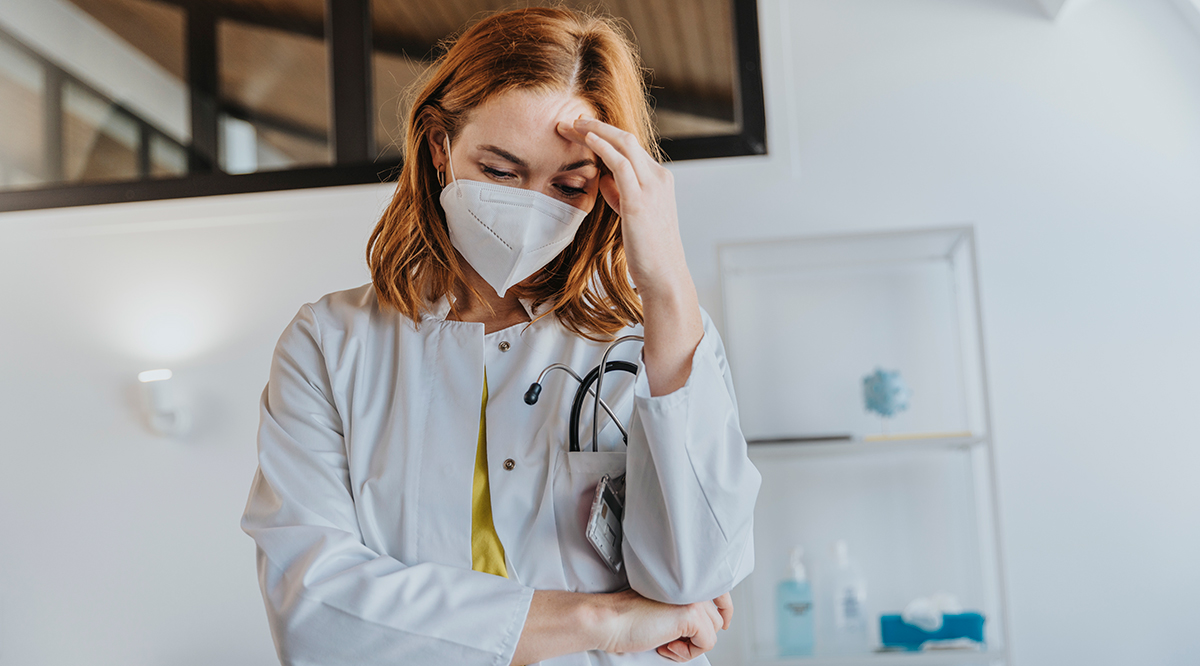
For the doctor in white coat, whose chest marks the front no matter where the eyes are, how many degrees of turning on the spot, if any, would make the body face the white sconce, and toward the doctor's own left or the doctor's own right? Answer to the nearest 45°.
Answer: approximately 135° to the doctor's own right

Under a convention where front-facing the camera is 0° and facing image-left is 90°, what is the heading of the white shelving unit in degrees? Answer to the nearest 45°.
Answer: approximately 0°

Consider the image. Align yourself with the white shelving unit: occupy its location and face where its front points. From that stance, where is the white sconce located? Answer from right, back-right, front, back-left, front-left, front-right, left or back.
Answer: right

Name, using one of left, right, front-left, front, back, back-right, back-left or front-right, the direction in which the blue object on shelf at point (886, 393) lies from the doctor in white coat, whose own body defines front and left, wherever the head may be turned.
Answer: back-left

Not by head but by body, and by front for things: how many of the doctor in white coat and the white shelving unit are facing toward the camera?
2
